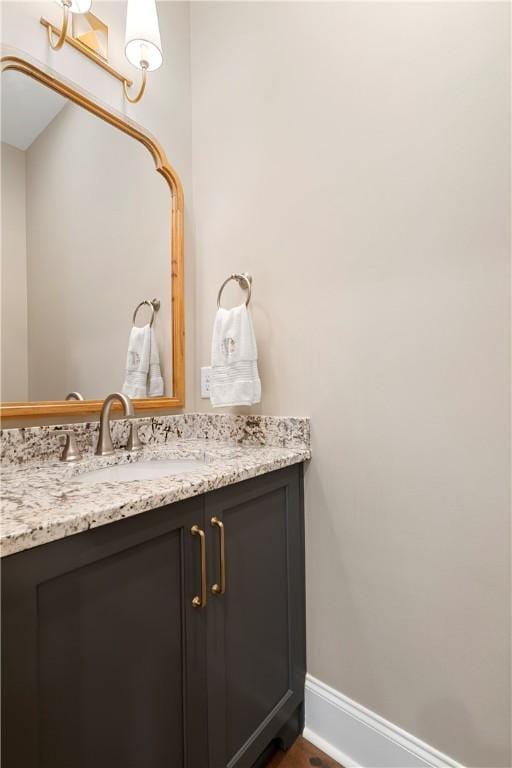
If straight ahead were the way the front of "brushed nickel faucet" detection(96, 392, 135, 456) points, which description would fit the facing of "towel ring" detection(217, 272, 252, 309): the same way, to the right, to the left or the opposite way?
to the right

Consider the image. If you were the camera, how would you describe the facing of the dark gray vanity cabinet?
facing the viewer and to the right of the viewer

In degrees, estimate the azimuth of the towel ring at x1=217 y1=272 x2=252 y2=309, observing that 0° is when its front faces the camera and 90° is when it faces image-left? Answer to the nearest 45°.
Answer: approximately 45°

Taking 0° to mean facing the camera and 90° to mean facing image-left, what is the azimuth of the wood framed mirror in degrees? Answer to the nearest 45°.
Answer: approximately 315°

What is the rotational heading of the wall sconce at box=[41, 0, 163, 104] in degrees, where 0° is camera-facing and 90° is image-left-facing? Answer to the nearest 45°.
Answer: approximately 315°

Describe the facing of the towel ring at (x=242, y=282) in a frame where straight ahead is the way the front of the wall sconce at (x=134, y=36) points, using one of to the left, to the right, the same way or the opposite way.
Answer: to the right
